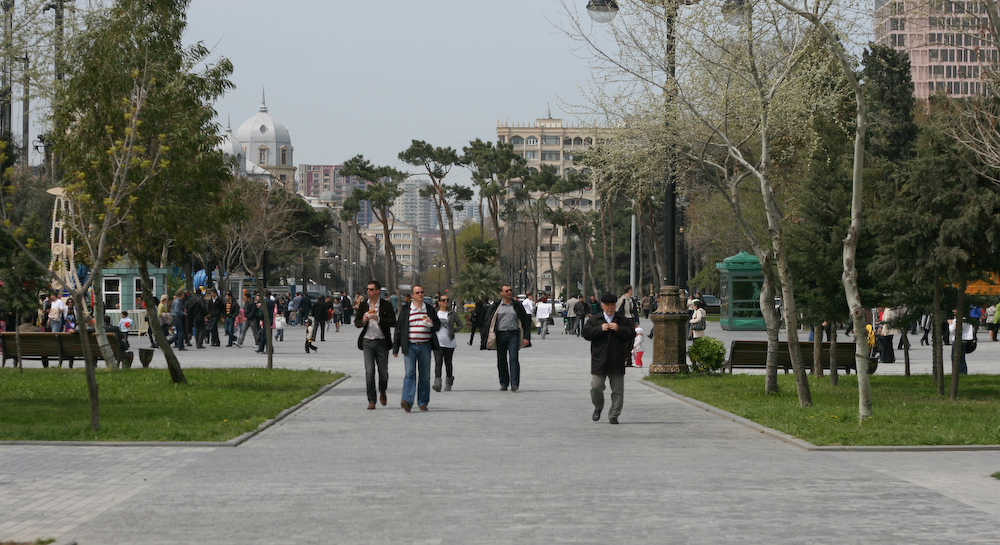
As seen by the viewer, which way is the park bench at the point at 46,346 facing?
away from the camera

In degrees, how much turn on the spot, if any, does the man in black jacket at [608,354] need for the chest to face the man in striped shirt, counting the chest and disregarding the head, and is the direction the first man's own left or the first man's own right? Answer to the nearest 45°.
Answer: approximately 90° to the first man's own right

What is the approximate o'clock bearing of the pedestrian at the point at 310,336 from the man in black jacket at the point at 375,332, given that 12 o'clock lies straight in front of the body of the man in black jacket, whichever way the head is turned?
The pedestrian is roughly at 6 o'clock from the man in black jacket.

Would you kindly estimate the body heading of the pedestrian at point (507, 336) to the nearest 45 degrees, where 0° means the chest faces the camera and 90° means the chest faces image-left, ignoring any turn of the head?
approximately 0°

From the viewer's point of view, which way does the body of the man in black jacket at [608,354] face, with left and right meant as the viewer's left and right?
facing the viewer

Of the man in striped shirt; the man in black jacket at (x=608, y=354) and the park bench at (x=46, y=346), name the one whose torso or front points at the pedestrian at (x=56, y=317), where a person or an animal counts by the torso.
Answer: the park bench

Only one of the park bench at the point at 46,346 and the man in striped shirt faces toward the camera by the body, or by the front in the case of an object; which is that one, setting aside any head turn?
the man in striped shirt

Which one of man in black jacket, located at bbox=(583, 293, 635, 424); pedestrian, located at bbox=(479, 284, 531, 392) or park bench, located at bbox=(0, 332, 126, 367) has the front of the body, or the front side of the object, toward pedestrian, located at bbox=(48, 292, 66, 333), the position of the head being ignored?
the park bench

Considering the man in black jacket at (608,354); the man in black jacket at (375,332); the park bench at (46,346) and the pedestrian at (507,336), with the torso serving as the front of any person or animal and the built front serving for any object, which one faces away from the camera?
the park bench

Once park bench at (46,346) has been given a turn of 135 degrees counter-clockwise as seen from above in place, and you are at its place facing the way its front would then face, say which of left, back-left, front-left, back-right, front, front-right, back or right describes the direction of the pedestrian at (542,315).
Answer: back

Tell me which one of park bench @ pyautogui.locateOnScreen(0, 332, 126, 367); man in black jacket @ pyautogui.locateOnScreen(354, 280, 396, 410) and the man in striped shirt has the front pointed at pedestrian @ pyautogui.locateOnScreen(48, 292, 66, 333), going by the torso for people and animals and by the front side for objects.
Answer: the park bench

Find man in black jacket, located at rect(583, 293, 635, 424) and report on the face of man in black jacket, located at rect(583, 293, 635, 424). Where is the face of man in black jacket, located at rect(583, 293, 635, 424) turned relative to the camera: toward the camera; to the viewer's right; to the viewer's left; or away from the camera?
toward the camera

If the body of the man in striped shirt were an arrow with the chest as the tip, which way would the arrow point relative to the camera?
toward the camera

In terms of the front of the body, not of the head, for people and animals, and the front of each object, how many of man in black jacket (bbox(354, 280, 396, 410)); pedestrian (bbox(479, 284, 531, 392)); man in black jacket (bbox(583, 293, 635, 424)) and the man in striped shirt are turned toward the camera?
4

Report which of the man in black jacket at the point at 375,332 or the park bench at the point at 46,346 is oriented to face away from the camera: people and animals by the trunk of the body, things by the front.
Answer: the park bench

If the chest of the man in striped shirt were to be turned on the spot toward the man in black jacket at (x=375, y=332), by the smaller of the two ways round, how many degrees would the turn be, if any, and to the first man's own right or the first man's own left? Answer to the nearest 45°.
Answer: approximately 135° to the first man's own right

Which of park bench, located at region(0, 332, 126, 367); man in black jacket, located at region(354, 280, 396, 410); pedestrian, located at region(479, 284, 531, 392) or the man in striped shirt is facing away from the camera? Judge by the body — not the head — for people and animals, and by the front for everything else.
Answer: the park bench

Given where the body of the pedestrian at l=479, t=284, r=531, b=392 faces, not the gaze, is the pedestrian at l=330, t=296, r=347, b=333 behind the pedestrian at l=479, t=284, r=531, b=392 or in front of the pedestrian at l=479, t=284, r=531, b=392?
behind
